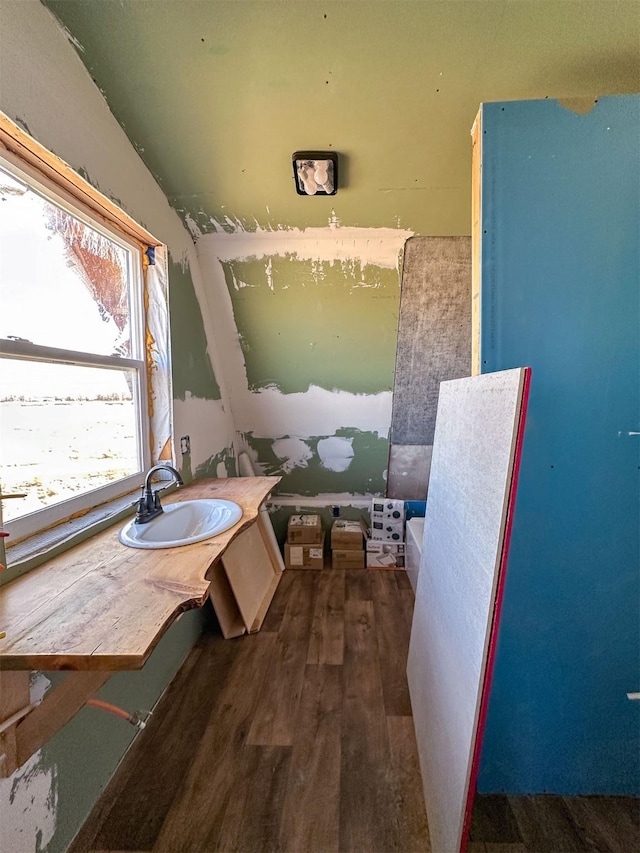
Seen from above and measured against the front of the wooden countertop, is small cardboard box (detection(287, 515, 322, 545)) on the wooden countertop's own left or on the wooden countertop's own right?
on the wooden countertop's own left

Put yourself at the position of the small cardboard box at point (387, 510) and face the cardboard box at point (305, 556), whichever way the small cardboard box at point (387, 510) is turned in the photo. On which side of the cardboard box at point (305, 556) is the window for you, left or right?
left

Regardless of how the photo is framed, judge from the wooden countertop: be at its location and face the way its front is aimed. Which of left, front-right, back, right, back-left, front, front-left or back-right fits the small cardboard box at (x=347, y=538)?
front-left

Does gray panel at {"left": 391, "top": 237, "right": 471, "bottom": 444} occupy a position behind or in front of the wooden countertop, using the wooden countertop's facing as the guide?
in front

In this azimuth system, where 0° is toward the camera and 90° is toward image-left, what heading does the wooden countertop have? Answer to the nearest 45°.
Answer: approximately 270°

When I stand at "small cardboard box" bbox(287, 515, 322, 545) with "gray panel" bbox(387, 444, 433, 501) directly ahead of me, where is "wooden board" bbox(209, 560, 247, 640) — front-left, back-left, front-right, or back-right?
back-right

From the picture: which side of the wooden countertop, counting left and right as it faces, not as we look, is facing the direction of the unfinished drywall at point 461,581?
front

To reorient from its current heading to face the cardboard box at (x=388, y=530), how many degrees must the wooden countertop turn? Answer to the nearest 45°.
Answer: approximately 45° to its left

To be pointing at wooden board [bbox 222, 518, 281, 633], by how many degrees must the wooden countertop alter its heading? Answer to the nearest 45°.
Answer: approximately 45° to its left
